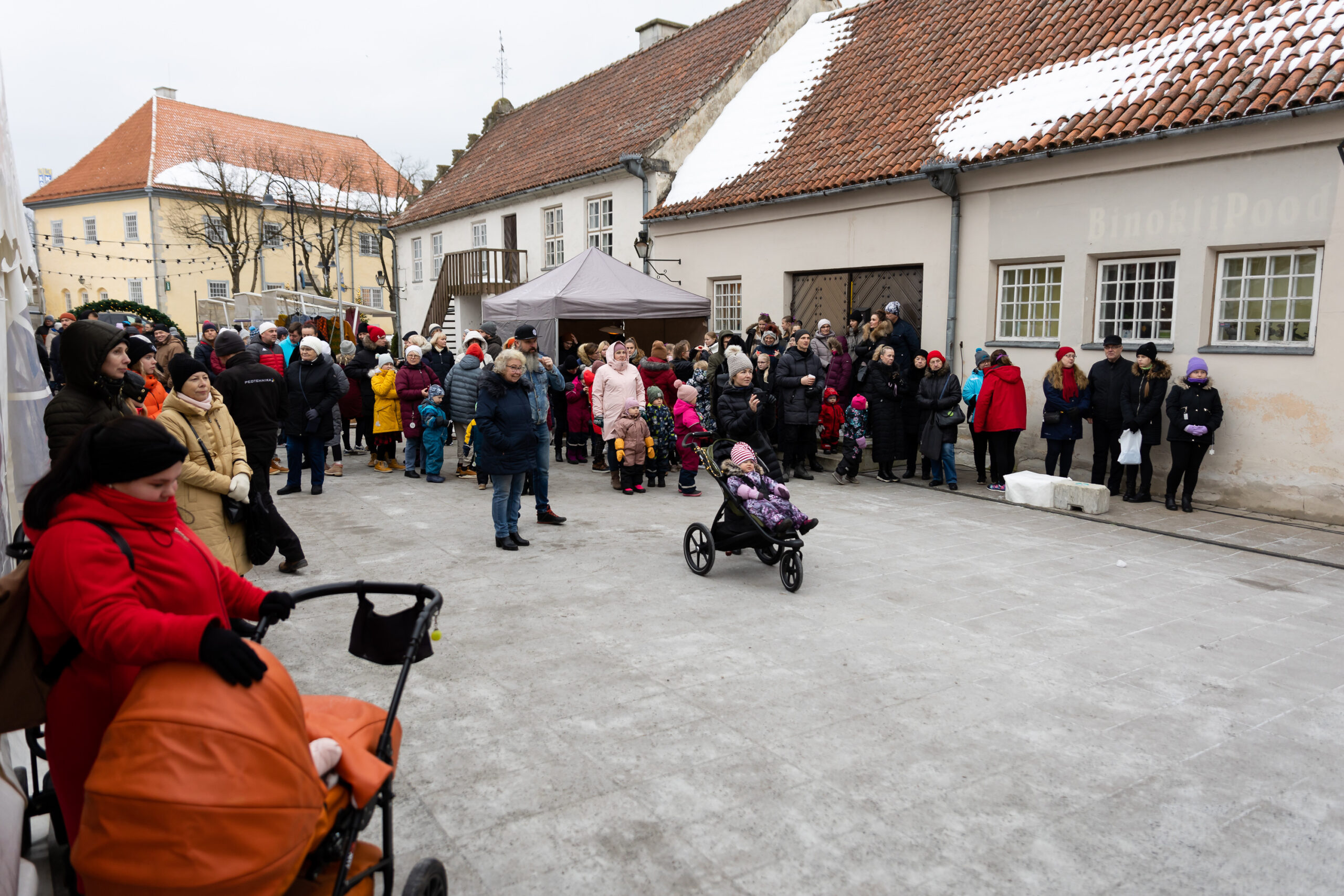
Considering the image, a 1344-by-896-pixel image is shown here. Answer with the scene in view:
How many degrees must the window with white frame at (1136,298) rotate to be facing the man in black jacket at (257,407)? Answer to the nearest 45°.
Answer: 0° — it already faces them

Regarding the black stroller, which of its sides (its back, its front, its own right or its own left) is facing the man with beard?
back

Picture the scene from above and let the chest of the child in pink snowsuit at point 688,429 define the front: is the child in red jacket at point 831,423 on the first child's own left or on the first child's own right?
on the first child's own left

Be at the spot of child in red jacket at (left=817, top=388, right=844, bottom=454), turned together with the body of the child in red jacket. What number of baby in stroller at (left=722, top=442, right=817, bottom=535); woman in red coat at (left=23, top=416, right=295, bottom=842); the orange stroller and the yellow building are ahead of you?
3

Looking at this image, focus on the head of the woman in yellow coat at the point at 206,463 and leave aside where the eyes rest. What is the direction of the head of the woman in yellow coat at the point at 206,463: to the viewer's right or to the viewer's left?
to the viewer's right

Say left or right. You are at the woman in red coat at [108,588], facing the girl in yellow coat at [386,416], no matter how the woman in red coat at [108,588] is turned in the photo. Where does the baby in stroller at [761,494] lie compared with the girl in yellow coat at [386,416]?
right

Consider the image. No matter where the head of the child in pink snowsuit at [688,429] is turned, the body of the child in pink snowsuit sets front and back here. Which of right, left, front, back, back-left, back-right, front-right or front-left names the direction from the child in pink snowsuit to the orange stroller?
right
